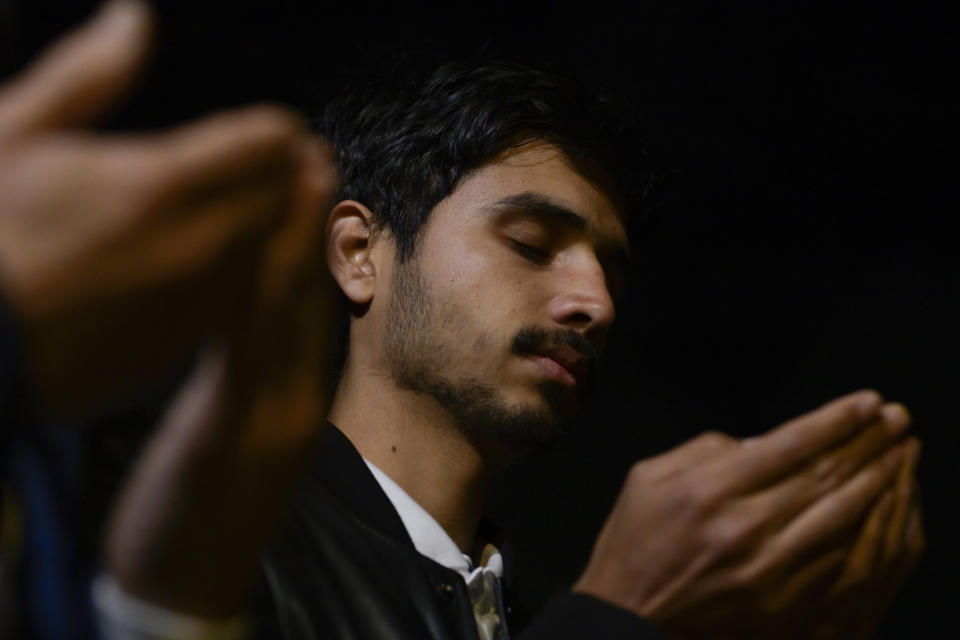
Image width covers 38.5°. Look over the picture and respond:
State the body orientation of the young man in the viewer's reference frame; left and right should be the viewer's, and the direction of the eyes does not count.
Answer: facing the viewer and to the right of the viewer

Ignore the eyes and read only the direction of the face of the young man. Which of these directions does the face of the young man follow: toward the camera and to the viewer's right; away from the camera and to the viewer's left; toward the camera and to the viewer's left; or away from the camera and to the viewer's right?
toward the camera and to the viewer's right
